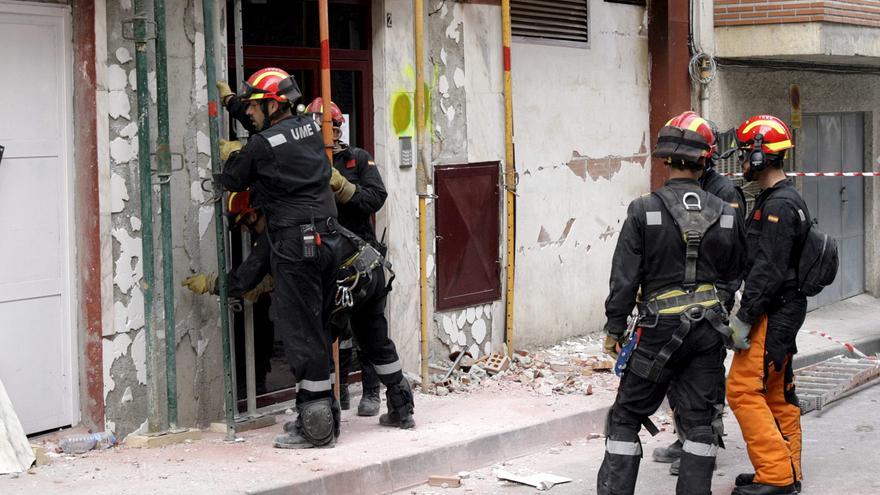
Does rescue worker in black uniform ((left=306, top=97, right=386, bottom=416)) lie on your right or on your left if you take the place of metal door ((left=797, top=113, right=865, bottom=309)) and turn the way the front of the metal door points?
on your right

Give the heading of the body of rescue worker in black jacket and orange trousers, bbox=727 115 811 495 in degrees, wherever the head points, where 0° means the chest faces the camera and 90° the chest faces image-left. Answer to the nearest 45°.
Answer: approximately 90°

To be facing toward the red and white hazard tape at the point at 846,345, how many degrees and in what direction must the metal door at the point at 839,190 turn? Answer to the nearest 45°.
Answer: approximately 45° to its right

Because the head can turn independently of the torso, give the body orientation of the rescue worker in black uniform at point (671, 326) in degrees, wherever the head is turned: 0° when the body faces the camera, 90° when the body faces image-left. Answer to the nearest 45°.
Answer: approximately 180°

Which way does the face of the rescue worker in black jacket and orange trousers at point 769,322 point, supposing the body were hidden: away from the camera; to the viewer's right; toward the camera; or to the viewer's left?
to the viewer's left

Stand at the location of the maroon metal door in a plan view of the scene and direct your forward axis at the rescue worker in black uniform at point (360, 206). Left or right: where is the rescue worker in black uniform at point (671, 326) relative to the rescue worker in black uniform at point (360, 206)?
left

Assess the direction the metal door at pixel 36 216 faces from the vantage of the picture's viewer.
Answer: facing the viewer and to the right of the viewer

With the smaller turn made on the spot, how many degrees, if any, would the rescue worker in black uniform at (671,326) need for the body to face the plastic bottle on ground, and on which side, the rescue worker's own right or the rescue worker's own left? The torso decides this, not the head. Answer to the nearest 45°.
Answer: approximately 90° to the rescue worker's own left

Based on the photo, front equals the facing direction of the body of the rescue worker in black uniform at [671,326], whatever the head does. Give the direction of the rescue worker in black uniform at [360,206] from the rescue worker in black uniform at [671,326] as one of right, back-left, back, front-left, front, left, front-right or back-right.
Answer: front-left

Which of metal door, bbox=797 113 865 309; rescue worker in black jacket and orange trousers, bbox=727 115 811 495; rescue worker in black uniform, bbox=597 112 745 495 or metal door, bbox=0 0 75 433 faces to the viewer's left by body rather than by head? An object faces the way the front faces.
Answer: rescue worker in black jacket and orange trousers, bbox=727 115 811 495

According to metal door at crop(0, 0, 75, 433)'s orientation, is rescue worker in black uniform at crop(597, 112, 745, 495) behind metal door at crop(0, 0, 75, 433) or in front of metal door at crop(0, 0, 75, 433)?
in front

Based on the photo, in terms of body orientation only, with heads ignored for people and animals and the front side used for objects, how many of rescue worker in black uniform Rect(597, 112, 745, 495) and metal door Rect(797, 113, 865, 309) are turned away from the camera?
1
